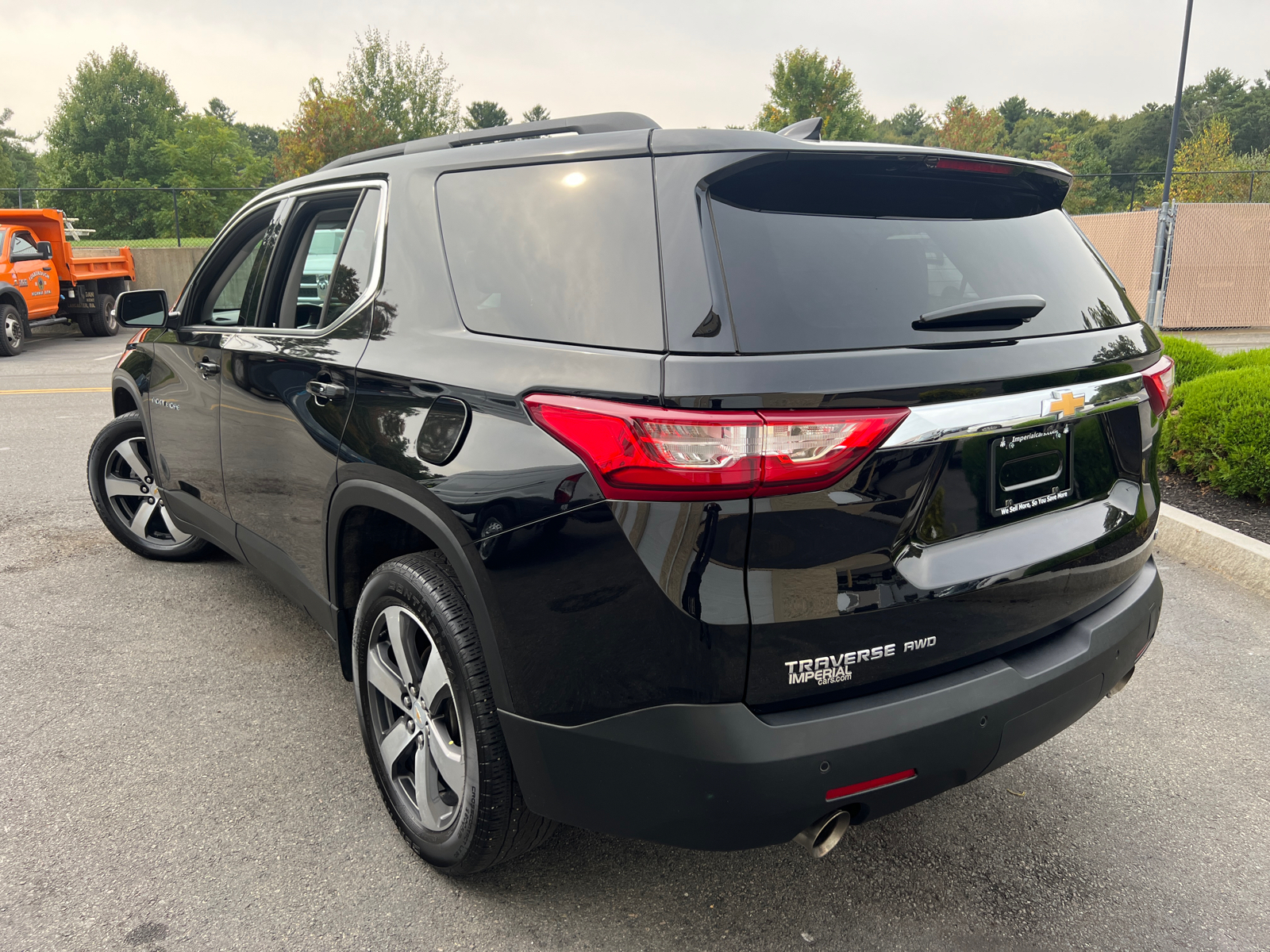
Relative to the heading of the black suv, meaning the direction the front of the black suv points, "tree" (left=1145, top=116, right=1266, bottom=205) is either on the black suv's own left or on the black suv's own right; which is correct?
on the black suv's own right

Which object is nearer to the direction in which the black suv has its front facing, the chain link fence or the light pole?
the chain link fence

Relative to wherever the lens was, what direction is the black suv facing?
facing away from the viewer and to the left of the viewer

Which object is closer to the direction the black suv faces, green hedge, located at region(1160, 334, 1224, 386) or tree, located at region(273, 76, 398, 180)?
the tree

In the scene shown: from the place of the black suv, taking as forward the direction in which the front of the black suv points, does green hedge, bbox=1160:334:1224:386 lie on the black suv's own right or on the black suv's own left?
on the black suv's own right

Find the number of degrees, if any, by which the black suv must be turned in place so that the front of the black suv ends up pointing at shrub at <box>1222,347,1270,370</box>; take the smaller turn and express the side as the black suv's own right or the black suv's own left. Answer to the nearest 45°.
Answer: approximately 90° to the black suv's own right

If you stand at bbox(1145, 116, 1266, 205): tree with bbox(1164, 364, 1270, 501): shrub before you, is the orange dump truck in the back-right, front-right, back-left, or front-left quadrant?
front-right

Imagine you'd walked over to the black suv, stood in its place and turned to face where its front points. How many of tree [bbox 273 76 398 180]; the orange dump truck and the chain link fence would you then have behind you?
0

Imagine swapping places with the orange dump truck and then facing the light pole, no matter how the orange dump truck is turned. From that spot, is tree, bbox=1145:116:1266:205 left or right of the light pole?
left

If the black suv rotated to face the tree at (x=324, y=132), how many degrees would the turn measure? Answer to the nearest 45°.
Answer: approximately 45° to its right

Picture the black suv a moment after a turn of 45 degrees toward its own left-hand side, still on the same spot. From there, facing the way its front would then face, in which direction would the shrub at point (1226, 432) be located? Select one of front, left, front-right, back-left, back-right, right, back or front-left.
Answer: back-right

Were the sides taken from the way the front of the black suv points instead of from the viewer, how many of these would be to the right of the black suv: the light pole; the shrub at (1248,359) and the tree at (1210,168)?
3

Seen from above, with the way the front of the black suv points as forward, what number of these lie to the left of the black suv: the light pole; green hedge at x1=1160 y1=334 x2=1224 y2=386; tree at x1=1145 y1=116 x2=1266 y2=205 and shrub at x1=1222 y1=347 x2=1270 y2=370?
0

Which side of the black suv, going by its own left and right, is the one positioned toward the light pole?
right

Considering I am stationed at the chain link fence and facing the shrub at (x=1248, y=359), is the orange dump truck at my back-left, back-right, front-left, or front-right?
front-right

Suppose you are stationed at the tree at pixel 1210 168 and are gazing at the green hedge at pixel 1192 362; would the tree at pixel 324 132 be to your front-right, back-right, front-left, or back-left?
front-right

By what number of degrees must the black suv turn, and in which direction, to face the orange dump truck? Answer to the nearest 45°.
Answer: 0° — it already faces it
